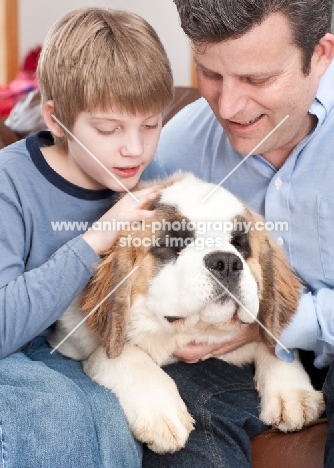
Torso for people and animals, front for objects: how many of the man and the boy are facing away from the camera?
0

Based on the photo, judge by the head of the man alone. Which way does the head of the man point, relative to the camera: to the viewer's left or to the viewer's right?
to the viewer's left

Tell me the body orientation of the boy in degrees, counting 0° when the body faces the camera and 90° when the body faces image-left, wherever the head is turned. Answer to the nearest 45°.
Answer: approximately 315°

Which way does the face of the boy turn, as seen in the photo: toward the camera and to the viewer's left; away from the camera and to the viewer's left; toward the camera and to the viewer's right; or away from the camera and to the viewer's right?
toward the camera and to the viewer's right
